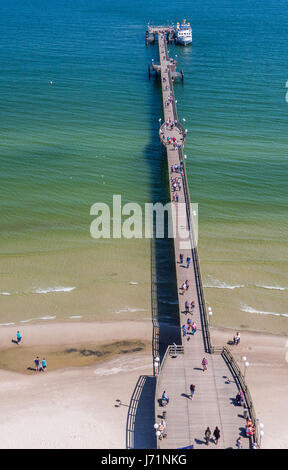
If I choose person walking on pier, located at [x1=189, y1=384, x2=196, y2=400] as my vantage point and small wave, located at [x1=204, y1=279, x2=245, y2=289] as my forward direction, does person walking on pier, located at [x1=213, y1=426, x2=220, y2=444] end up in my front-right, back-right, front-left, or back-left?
back-right

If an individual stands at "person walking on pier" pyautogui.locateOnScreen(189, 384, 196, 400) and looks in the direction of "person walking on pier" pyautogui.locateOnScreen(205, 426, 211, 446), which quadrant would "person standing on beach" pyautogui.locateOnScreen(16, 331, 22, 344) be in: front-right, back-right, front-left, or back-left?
back-right

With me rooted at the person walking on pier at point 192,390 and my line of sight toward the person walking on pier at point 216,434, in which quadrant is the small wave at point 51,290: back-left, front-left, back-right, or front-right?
back-right

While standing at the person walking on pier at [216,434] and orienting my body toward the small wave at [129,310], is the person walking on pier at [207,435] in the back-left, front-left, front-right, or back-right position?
front-left
